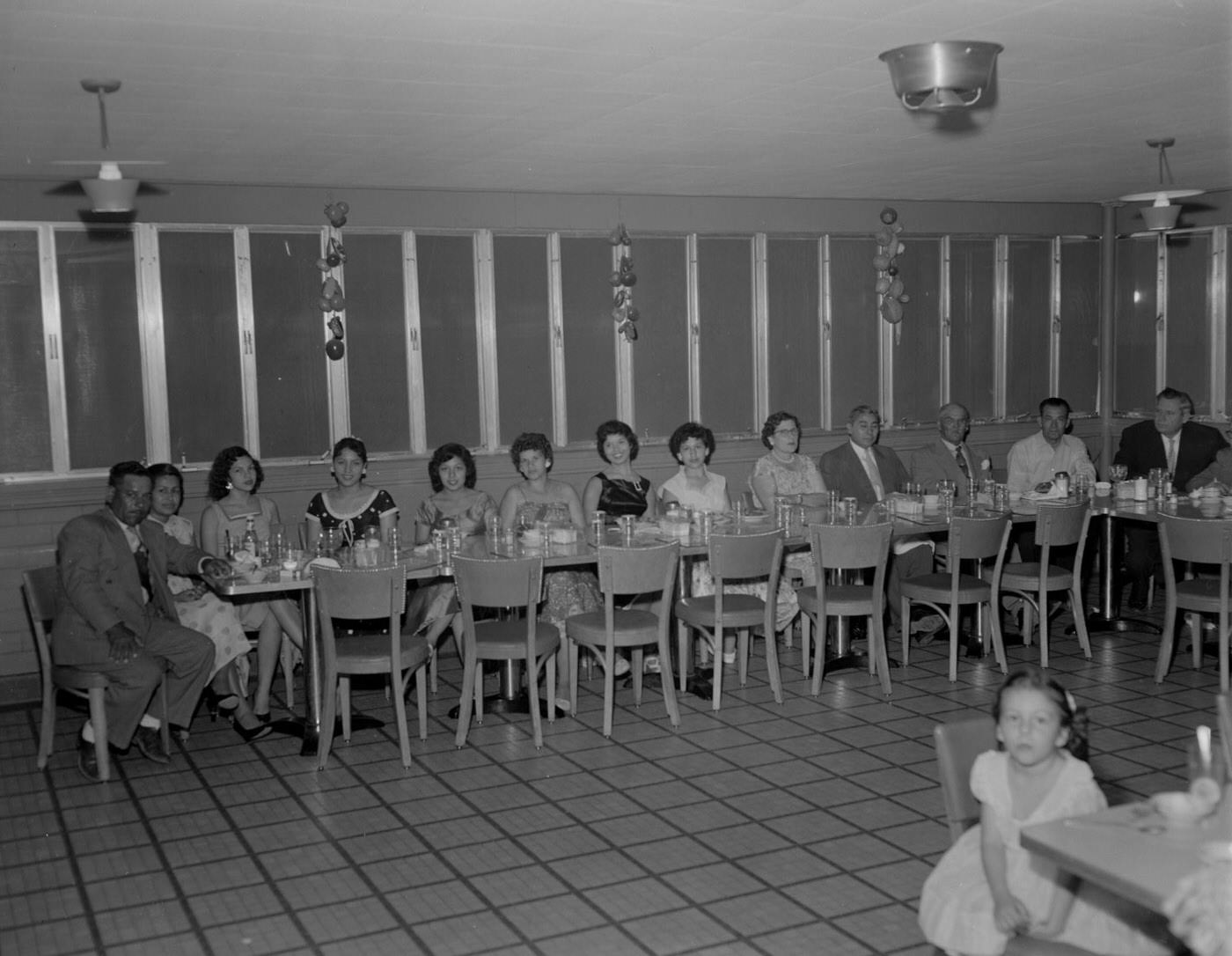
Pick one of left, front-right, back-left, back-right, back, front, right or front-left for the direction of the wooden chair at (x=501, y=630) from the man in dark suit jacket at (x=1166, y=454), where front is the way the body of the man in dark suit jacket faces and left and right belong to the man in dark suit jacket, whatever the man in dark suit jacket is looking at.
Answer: front

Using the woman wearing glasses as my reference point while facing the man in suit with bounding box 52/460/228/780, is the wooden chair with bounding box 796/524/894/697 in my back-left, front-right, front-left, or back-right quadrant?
front-left

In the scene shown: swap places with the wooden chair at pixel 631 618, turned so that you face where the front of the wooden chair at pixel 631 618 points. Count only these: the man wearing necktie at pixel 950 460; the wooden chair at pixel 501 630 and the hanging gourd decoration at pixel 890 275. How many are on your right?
2

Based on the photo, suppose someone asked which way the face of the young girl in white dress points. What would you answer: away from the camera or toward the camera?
toward the camera

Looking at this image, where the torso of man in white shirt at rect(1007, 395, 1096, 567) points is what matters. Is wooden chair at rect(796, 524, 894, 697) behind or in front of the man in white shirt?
in front

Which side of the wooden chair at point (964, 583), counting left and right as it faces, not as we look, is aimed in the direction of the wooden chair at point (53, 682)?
left

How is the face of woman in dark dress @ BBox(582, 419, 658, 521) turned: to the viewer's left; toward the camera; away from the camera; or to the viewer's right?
toward the camera

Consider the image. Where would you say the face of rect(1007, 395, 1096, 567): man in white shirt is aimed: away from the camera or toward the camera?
toward the camera

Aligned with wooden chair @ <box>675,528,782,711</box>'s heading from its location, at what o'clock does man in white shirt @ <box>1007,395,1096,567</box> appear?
The man in white shirt is roughly at 3 o'clock from the wooden chair.

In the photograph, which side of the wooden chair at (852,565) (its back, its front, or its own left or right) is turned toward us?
back

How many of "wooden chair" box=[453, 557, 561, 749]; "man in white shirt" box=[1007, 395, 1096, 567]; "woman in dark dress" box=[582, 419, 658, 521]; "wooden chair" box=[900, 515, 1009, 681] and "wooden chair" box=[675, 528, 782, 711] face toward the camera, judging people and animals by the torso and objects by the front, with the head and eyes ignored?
2

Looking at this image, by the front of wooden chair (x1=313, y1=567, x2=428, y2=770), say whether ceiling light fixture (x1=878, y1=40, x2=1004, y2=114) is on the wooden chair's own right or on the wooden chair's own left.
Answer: on the wooden chair's own right

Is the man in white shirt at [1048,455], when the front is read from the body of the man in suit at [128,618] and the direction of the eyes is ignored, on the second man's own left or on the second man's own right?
on the second man's own left

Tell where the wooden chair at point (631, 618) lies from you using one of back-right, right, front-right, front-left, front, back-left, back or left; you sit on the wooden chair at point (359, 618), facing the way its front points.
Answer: right

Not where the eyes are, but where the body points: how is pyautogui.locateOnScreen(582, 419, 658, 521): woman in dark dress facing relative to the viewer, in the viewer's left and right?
facing the viewer

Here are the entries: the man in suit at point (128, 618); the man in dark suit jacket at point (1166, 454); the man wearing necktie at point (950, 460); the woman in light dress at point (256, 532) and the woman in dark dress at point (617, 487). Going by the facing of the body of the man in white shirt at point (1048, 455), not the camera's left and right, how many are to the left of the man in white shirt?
1

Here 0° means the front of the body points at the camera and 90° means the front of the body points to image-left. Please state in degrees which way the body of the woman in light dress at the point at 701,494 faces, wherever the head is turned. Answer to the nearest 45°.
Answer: approximately 0°

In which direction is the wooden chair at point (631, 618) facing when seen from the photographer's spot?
facing away from the viewer and to the left of the viewer
